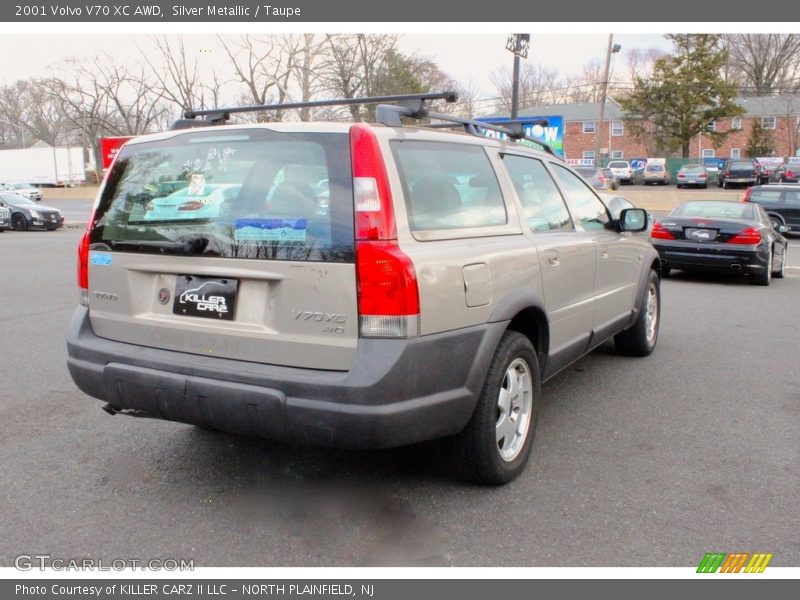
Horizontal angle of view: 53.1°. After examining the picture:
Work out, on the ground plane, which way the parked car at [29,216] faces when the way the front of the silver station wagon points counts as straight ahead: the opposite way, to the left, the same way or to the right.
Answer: to the right

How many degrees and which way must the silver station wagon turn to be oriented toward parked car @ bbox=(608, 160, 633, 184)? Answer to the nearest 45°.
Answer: approximately 45° to its left

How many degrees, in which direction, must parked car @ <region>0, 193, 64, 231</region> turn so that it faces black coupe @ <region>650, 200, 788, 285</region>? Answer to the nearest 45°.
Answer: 0° — it already faces it

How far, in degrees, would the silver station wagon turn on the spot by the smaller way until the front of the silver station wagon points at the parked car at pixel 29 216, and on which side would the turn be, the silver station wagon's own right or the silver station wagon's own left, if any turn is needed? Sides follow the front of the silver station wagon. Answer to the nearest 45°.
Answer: approximately 90° to the silver station wagon's own left

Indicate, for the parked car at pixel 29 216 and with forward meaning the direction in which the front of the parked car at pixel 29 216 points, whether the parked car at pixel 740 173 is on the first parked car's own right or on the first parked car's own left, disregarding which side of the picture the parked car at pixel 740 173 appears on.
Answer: on the first parked car's own left

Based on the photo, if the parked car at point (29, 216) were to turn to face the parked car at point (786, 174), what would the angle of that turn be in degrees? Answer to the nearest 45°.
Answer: approximately 45° to its left

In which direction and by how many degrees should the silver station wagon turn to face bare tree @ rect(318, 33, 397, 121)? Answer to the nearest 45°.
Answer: approximately 45° to its left

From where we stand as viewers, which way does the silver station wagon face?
facing away from the viewer and to the right of the viewer

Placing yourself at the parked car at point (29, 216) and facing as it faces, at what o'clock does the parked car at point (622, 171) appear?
the parked car at point (622, 171) is roughly at 10 o'clock from the parked car at point (29, 216).

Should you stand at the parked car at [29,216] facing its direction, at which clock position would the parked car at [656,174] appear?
the parked car at [656,174] is roughly at 10 o'clock from the parked car at [29,216].
